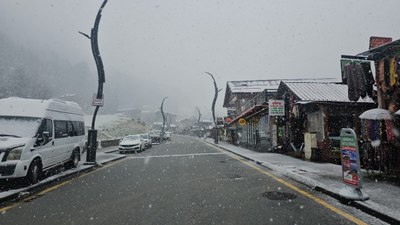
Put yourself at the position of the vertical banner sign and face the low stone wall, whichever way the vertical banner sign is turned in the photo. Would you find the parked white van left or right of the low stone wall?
left

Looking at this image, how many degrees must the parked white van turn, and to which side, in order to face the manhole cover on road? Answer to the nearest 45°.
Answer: approximately 90° to its left

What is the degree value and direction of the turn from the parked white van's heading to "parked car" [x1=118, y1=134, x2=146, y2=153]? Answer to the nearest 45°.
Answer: approximately 180°

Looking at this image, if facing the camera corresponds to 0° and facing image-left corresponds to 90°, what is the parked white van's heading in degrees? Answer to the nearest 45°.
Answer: approximately 45°
